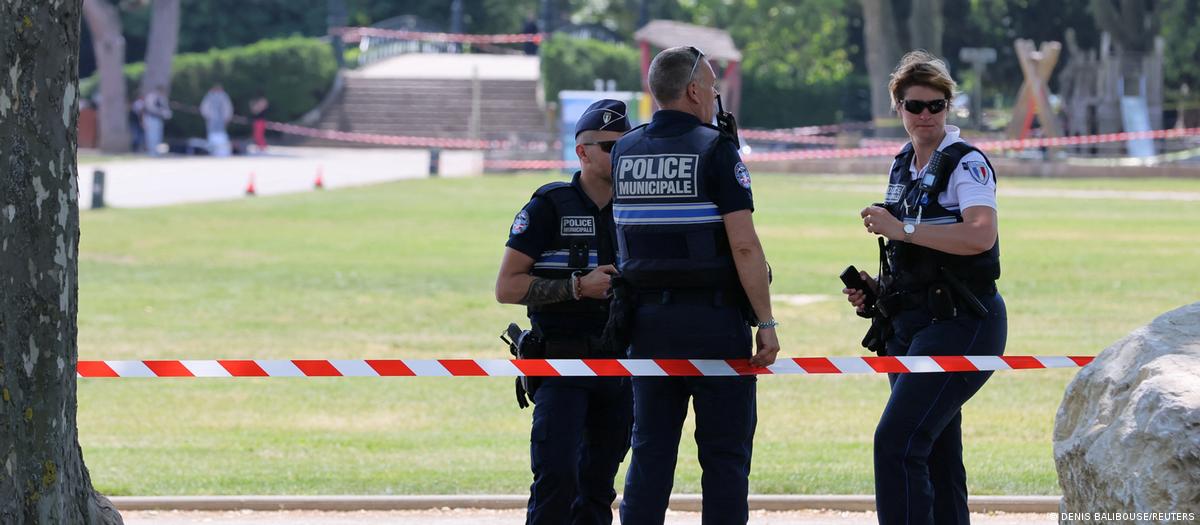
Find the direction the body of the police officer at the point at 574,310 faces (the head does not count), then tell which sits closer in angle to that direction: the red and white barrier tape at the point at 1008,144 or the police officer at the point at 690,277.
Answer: the police officer

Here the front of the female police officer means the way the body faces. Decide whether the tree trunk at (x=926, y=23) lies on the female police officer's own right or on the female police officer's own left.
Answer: on the female police officer's own right

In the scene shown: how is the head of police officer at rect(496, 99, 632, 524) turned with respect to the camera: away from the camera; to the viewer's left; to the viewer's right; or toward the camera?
to the viewer's right

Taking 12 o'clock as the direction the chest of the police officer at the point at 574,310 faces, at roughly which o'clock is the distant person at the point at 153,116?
The distant person is roughly at 7 o'clock from the police officer.

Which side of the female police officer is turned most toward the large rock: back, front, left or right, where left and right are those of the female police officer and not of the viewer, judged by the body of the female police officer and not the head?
left

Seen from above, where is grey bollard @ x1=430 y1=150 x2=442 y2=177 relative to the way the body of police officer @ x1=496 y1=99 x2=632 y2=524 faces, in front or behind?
behind

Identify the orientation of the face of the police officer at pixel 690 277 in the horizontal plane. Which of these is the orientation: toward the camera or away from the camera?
away from the camera

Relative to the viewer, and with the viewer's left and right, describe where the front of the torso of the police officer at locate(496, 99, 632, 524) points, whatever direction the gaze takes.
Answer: facing the viewer and to the right of the viewer

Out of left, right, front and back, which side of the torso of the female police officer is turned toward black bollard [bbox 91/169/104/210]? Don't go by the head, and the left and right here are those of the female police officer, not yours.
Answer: right

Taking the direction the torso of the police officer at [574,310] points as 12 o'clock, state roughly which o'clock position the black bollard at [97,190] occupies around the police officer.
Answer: The black bollard is roughly at 7 o'clock from the police officer.

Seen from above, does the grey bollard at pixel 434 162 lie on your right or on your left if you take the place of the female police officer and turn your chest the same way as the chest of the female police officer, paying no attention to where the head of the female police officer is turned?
on your right

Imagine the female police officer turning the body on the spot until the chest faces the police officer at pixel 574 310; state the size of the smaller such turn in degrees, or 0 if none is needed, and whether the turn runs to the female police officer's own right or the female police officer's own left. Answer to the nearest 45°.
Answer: approximately 45° to the female police officer's own right

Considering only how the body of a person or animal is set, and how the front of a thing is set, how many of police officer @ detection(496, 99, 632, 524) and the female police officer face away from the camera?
0

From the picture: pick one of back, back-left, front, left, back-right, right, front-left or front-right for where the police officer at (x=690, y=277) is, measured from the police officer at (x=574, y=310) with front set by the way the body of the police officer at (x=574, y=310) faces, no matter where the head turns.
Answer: front

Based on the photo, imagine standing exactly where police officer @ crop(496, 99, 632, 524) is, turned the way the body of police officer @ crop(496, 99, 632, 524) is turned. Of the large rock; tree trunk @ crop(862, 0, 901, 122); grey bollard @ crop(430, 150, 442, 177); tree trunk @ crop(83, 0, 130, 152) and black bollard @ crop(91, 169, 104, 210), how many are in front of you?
1

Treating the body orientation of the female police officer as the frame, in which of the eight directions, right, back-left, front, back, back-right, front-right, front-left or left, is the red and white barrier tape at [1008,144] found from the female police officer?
back-right

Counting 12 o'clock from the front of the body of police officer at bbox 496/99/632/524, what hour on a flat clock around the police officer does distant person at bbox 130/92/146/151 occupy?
The distant person is roughly at 7 o'clock from the police officer.

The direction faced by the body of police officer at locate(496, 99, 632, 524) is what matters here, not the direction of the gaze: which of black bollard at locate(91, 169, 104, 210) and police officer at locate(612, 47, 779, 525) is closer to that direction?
the police officer

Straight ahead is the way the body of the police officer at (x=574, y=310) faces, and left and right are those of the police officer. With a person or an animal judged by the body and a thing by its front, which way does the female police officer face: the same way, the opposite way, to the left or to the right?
to the right

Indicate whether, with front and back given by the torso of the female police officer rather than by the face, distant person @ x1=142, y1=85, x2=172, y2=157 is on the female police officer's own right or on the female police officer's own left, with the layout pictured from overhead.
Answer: on the female police officer's own right

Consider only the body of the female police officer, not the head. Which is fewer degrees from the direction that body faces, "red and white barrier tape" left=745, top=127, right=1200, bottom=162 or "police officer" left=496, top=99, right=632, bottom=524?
the police officer
